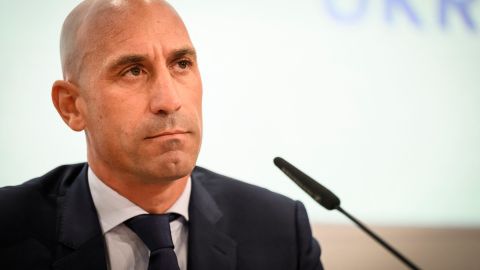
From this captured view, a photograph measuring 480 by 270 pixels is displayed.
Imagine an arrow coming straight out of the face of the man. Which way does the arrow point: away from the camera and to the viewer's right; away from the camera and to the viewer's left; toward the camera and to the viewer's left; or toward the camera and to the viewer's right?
toward the camera and to the viewer's right

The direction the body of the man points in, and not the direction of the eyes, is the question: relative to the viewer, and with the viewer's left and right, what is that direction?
facing the viewer and to the right of the viewer
